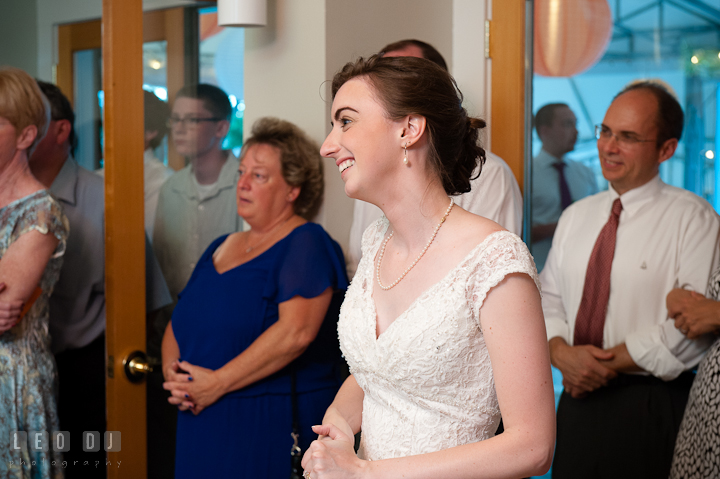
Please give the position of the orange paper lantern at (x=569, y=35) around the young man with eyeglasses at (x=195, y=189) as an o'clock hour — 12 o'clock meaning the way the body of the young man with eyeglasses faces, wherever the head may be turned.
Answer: The orange paper lantern is roughly at 8 o'clock from the young man with eyeglasses.

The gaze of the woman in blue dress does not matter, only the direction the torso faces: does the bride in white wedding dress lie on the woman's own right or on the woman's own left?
on the woman's own left

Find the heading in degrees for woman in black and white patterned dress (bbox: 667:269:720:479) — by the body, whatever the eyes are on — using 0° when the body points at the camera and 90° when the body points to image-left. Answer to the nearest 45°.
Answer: approximately 90°

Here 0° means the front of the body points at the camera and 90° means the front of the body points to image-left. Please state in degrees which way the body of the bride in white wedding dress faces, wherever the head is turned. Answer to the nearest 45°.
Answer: approximately 45°

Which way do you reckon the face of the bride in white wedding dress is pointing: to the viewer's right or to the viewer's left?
to the viewer's left

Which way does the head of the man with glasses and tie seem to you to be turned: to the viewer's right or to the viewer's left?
to the viewer's left

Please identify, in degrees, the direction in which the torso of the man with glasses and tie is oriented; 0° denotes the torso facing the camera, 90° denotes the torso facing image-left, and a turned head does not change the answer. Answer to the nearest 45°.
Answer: approximately 45°
